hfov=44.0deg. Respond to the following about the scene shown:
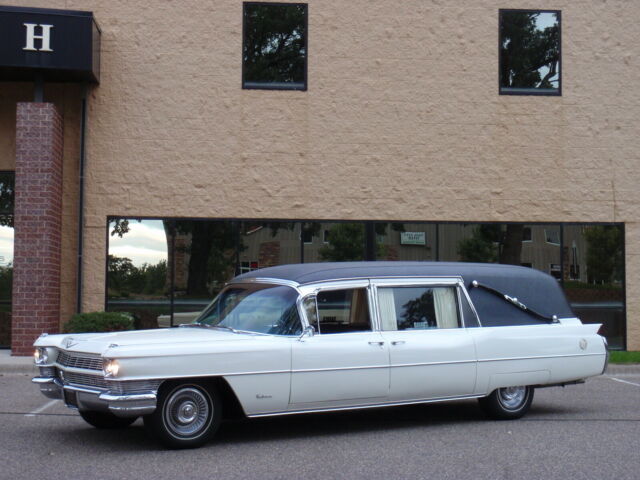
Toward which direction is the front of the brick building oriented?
toward the camera

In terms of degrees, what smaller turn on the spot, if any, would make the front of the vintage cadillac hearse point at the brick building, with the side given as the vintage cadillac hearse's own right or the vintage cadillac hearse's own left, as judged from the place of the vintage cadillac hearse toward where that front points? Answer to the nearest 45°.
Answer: approximately 135° to the vintage cadillac hearse's own right

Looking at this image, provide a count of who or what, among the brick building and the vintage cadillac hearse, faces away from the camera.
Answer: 0

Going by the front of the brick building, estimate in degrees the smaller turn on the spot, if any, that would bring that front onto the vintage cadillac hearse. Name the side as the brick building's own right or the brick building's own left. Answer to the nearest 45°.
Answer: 0° — it already faces it
